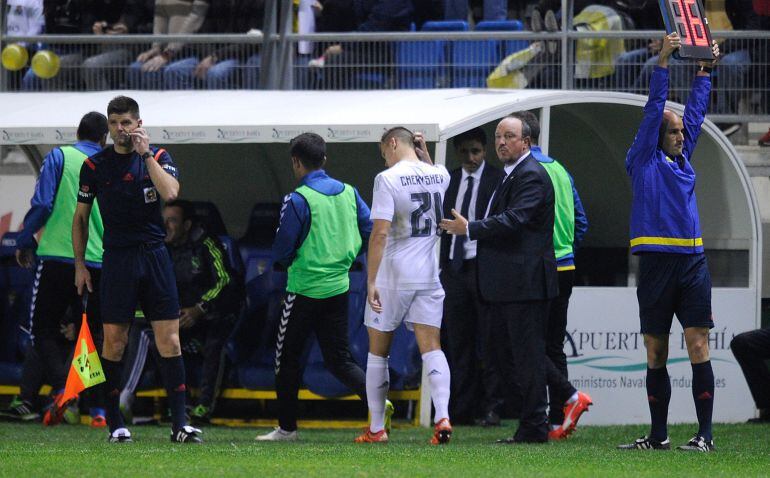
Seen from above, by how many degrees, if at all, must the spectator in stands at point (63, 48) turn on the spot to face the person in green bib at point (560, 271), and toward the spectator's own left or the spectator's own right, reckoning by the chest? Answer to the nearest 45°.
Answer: approximately 45° to the spectator's own left

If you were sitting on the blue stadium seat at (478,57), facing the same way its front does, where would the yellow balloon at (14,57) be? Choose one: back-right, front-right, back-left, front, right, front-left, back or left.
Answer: right

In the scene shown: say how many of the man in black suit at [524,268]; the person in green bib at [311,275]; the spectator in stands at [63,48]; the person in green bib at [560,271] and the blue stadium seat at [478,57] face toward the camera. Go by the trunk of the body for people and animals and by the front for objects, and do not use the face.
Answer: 2

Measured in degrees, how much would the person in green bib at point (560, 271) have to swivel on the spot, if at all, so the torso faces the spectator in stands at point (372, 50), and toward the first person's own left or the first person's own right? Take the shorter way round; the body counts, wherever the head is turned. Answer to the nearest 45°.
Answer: approximately 45° to the first person's own right

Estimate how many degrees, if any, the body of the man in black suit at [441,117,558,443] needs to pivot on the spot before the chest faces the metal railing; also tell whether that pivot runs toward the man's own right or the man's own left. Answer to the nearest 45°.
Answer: approximately 90° to the man's own right

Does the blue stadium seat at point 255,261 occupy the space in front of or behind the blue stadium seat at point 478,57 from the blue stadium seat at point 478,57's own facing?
in front

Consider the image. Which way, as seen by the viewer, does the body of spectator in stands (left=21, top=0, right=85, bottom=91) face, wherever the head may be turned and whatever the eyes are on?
toward the camera

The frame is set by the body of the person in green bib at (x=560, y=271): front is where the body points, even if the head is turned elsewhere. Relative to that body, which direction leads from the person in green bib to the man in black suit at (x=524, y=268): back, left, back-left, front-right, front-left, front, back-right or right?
left

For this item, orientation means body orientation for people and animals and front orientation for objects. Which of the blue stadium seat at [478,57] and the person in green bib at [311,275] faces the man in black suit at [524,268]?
the blue stadium seat

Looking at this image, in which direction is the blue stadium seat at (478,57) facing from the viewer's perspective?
toward the camera

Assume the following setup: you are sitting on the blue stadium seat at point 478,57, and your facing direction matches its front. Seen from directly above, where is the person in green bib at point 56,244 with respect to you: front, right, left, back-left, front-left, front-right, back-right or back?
front-right

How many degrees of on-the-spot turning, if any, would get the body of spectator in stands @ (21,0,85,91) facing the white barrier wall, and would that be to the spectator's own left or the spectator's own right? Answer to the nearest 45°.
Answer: approximately 45° to the spectator's own left

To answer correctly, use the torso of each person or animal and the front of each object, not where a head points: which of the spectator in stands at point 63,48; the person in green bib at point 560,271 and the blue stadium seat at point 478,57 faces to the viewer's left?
the person in green bib

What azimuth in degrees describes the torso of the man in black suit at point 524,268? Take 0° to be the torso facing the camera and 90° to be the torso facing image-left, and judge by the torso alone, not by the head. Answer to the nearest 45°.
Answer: approximately 90°

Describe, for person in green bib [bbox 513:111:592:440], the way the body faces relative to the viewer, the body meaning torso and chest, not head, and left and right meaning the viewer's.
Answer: facing to the left of the viewer

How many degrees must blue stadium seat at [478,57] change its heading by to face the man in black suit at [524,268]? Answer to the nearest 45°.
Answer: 0° — it already faces them

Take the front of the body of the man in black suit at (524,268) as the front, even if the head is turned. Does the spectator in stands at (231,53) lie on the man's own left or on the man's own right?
on the man's own right

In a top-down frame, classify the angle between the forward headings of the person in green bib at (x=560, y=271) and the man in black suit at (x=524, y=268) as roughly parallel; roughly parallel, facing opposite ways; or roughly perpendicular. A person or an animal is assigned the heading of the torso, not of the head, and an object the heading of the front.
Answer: roughly parallel
